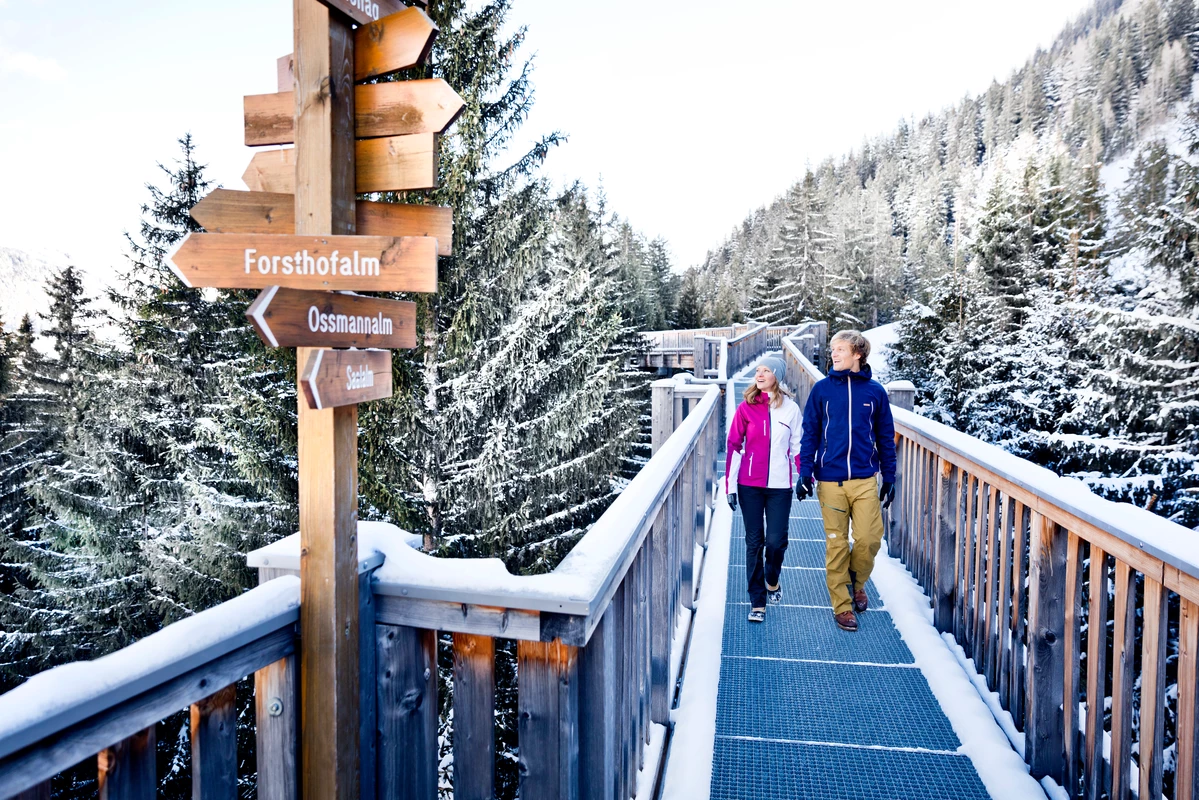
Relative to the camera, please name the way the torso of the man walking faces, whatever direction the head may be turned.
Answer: toward the camera

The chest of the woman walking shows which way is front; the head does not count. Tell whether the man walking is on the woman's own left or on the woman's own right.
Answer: on the woman's own left

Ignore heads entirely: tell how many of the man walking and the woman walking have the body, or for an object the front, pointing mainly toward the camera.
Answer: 2

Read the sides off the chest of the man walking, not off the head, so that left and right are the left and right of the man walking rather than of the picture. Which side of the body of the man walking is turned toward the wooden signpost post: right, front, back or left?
front

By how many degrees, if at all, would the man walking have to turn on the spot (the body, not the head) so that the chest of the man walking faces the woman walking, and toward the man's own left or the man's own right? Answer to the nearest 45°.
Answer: approximately 90° to the man's own right

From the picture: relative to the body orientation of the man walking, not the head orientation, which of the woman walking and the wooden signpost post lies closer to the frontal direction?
the wooden signpost post

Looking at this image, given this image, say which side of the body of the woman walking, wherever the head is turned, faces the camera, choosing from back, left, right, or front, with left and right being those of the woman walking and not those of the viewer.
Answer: front

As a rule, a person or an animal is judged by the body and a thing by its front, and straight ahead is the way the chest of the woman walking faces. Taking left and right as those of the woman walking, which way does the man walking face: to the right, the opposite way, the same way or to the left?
the same way

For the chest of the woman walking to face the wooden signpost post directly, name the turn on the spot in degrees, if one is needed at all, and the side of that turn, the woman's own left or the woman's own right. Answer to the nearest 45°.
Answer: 0° — they already face it
